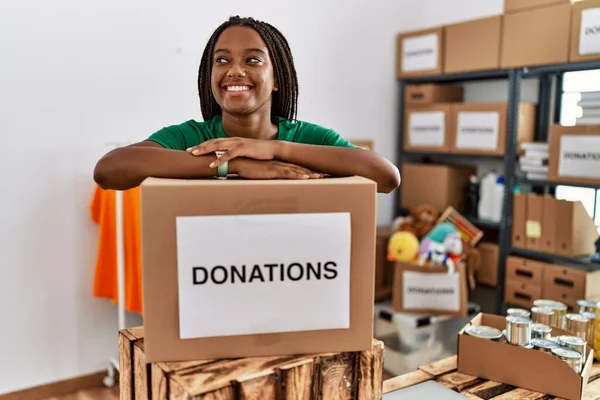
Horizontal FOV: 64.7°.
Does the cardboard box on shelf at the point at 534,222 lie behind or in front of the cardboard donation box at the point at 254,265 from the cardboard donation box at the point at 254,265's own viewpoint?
behind

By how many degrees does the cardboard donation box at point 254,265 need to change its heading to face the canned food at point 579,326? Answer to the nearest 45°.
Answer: approximately 135° to its left

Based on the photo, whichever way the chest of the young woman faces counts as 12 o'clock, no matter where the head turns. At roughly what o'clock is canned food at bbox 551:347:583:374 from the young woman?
The canned food is roughly at 9 o'clock from the young woman.

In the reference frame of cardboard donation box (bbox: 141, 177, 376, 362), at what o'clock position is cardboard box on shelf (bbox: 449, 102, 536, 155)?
The cardboard box on shelf is roughly at 7 o'clock from the cardboard donation box.

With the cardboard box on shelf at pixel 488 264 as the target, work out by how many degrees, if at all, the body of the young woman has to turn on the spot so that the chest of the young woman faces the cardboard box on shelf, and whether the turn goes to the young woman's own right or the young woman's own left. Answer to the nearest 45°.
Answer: approximately 135° to the young woman's own left

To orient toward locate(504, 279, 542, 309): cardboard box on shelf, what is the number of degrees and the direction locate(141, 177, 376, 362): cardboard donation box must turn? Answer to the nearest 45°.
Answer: approximately 135° to its left

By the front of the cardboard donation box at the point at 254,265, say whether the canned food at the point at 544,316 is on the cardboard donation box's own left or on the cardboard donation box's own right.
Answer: on the cardboard donation box's own left

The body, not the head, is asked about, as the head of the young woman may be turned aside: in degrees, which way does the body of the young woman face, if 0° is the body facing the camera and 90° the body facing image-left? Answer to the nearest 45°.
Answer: approximately 0°

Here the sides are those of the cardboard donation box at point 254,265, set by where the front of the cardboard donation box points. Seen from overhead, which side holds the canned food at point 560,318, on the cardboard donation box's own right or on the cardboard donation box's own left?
on the cardboard donation box's own left

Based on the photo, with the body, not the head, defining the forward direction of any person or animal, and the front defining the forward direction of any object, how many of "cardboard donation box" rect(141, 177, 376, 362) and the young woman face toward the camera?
2
